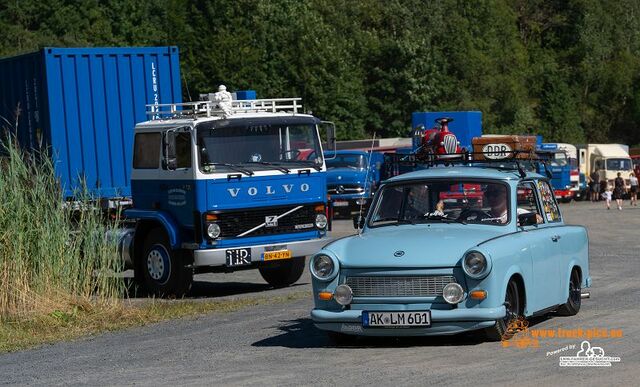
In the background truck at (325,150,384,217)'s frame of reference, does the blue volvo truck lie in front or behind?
in front

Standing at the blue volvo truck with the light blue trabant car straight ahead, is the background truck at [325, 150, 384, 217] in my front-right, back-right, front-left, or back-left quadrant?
back-left

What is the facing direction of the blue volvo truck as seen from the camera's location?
facing the viewer and to the right of the viewer

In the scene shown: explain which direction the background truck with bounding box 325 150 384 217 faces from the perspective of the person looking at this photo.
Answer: facing the viewer and to the left of the viewer

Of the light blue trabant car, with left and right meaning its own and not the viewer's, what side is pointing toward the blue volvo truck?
right

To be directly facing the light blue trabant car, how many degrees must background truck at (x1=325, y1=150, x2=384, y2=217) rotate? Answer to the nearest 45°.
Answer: approximately 45° to its left

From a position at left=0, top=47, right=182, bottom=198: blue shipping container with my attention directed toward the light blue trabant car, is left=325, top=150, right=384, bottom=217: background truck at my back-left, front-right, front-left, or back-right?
back-left

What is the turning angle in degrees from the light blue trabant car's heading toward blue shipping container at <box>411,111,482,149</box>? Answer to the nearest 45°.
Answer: approximately 135° to its right

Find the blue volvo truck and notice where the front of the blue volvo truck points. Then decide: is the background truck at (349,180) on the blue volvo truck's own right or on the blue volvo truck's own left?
on the blue volvo truck's own left
